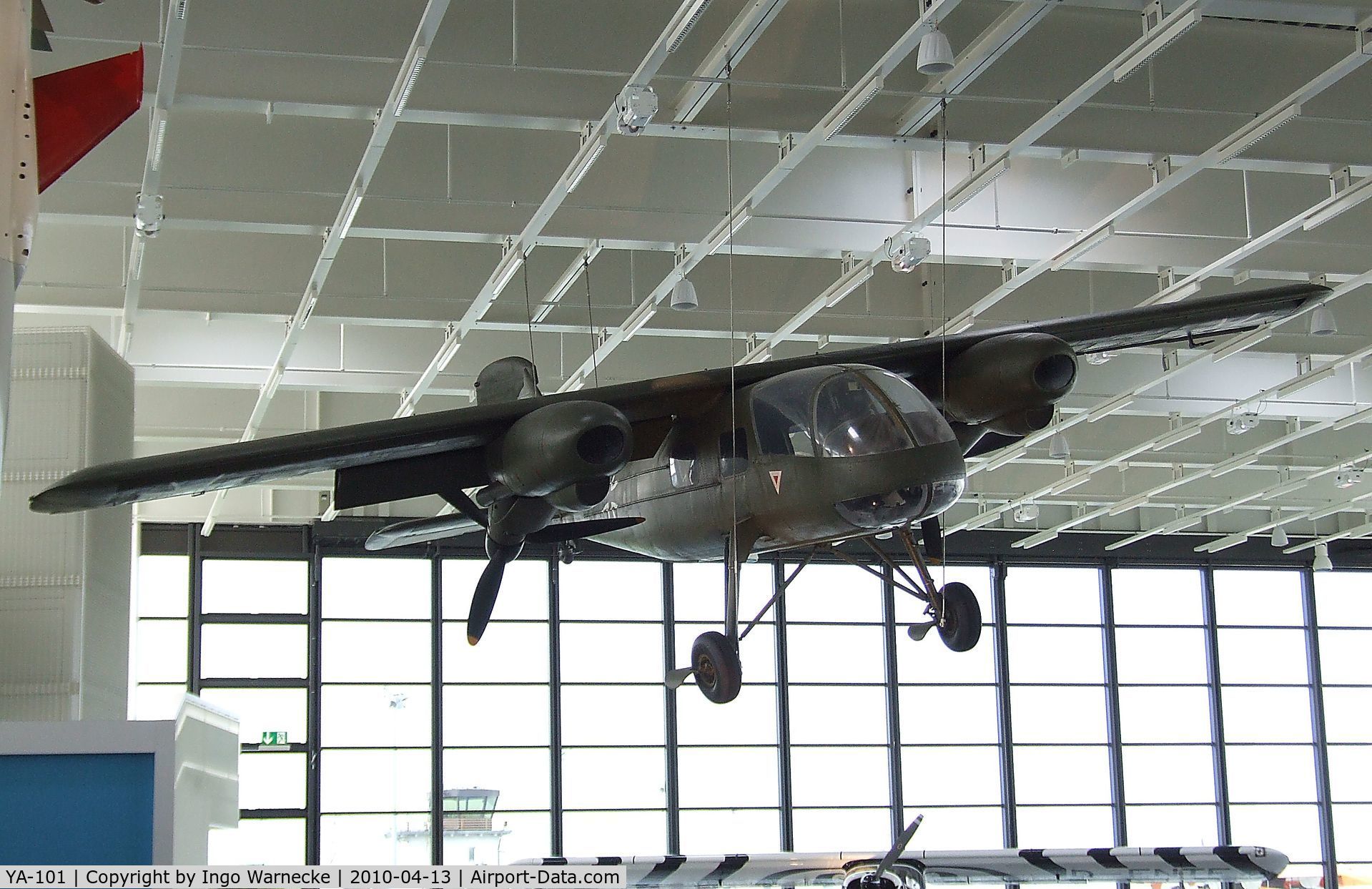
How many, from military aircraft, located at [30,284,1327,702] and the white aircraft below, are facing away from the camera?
0

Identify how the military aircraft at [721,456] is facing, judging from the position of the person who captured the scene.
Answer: facing the viewer and to the right of the viewer

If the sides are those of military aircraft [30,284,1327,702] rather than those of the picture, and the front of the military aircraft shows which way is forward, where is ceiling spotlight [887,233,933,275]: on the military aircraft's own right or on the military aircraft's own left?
on the military aircraft's own left

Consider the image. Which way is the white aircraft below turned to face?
toward the camera

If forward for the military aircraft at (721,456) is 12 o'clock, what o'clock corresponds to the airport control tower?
The airport control tower is roughly at 7 o'clock from the military aircraft.
